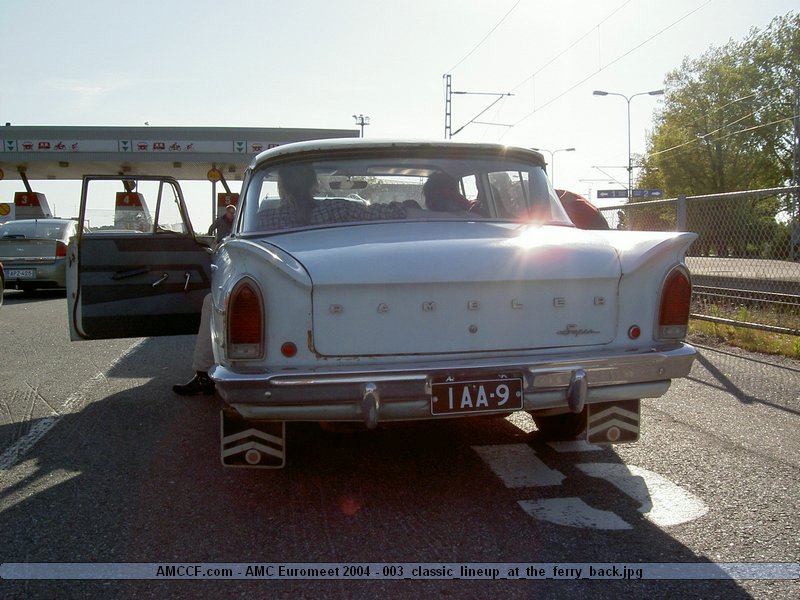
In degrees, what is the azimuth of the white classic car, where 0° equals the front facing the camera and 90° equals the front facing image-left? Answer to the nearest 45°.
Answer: approximately 180°

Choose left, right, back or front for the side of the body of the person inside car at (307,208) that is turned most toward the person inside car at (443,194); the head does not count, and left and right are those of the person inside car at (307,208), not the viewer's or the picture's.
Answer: right

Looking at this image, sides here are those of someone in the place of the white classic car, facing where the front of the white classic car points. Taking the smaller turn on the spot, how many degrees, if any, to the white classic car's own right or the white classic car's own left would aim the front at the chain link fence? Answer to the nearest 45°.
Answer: approximately 45° to the white classic car's own right

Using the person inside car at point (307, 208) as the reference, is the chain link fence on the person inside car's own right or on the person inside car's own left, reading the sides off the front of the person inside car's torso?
on the person inside car's own right

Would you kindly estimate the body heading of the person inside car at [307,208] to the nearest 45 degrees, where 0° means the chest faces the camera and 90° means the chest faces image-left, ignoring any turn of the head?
approximately 180°

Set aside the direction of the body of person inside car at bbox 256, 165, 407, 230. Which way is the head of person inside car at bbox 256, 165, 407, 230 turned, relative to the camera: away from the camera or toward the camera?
away from the camera
